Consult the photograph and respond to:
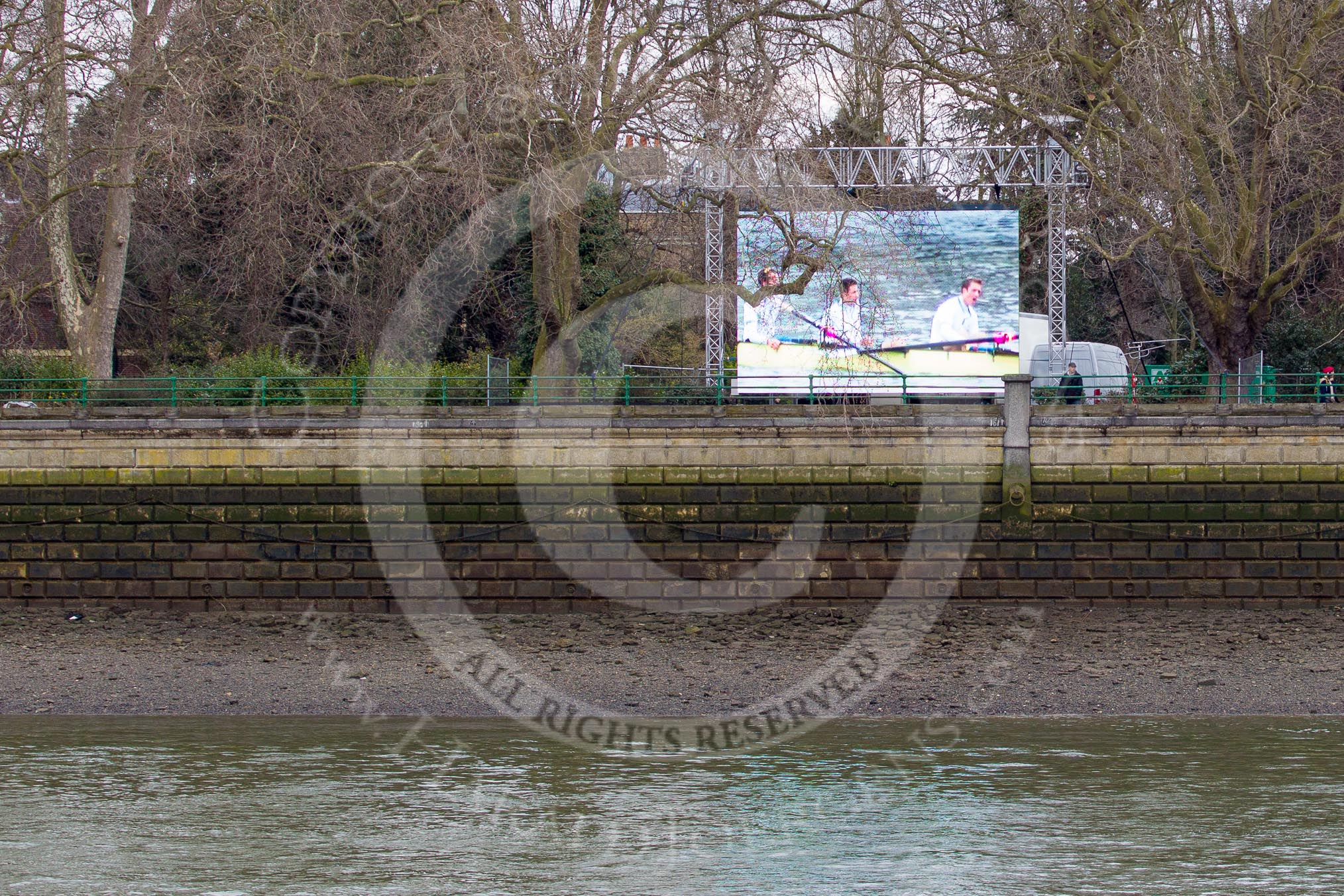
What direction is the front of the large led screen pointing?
toward the camera

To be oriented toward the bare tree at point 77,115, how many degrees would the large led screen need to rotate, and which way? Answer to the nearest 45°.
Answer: approximately 45° to its right

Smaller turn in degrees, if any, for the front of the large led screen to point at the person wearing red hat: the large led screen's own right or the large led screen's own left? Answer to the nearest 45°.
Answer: approximately 45° to the large led screen's own left

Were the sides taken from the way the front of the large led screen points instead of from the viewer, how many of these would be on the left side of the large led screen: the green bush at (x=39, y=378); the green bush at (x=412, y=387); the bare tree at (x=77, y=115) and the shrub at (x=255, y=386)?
0

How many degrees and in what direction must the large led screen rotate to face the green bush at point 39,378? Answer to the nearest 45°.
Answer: approximately 45° to its right

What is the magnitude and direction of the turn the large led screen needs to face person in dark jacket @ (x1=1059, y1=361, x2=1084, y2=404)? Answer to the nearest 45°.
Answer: approximately 45° to its left

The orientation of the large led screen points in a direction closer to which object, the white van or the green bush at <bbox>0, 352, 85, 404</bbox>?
the green bush

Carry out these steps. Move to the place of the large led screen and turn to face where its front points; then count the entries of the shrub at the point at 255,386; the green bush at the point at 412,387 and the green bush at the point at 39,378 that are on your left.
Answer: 0

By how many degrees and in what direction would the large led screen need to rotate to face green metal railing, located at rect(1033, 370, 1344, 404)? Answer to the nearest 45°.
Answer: approximately 45° to its left
